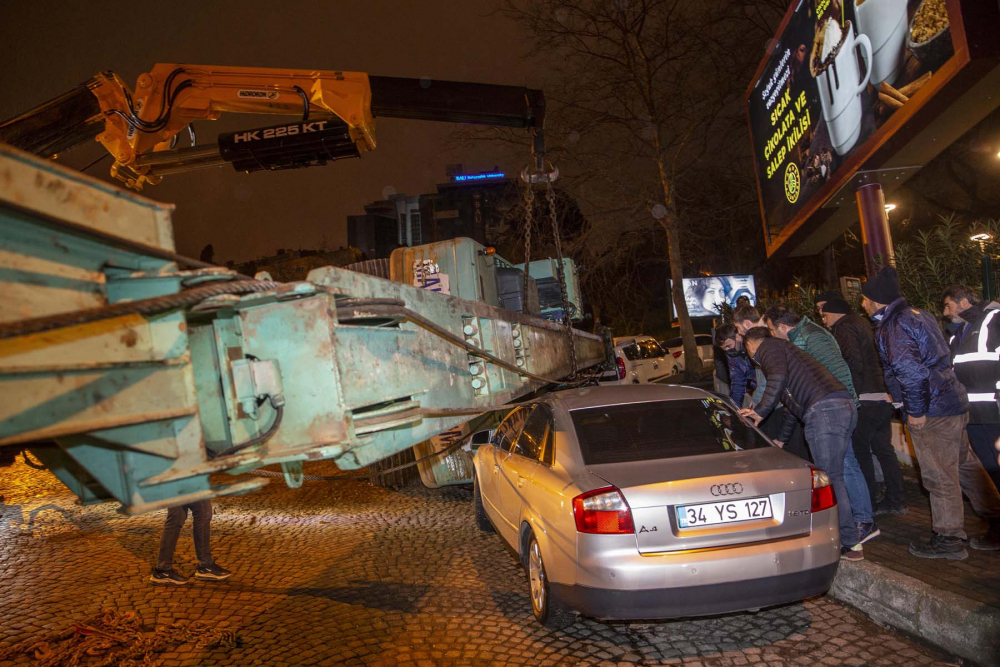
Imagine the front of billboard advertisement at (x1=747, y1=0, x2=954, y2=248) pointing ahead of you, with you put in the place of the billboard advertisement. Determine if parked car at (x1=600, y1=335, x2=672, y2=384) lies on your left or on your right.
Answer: on your right

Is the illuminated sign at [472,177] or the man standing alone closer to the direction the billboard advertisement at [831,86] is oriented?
the man standing alone

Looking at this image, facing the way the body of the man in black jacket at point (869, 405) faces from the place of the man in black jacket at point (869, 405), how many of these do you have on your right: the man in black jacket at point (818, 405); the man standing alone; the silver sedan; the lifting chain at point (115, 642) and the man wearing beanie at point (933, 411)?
0

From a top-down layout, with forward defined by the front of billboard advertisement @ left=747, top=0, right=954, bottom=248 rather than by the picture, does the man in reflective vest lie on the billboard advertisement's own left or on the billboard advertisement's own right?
on the billboard advertisement's own left

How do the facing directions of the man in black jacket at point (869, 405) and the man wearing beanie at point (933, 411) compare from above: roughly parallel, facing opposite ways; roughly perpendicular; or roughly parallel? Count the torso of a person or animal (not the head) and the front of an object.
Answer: roughly parallel

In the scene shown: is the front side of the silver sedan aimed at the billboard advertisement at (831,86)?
no

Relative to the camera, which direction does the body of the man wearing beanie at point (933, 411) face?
to the viewer's left

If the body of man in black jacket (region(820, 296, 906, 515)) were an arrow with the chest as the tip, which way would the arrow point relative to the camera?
to the viewer's left

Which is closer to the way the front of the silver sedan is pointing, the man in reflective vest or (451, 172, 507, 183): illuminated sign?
the illuminated sign

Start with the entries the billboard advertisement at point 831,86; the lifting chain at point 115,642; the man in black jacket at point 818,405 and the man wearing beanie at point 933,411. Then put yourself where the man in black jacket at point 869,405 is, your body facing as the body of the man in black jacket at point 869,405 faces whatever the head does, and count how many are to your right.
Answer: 1

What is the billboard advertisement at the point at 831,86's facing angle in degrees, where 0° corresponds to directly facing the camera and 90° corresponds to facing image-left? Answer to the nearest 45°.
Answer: approximately 45°

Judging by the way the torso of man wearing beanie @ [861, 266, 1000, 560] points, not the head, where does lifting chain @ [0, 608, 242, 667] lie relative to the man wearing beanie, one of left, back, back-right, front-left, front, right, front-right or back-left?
front-left

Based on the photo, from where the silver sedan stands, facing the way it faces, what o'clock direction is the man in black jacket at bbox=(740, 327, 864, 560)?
The man in black jacket is roughly at 3 o'clock from the silver sedan.

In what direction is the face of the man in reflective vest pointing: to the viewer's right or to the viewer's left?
to the viewer's left

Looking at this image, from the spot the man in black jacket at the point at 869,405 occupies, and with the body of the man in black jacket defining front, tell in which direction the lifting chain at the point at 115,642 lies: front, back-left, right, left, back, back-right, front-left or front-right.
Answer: front-left

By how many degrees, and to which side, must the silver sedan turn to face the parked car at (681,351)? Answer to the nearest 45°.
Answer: approximately 45° to its right
